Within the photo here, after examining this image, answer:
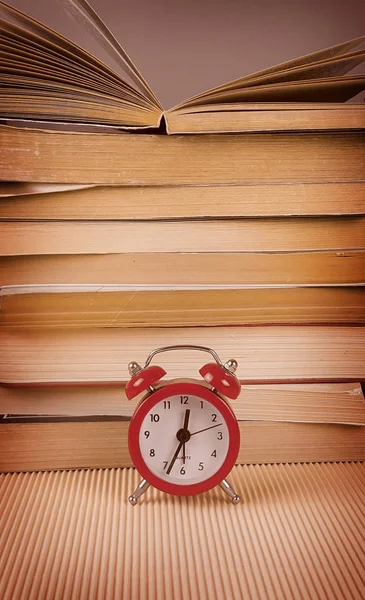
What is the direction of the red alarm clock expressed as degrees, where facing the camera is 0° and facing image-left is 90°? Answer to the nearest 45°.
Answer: approximately 0°
